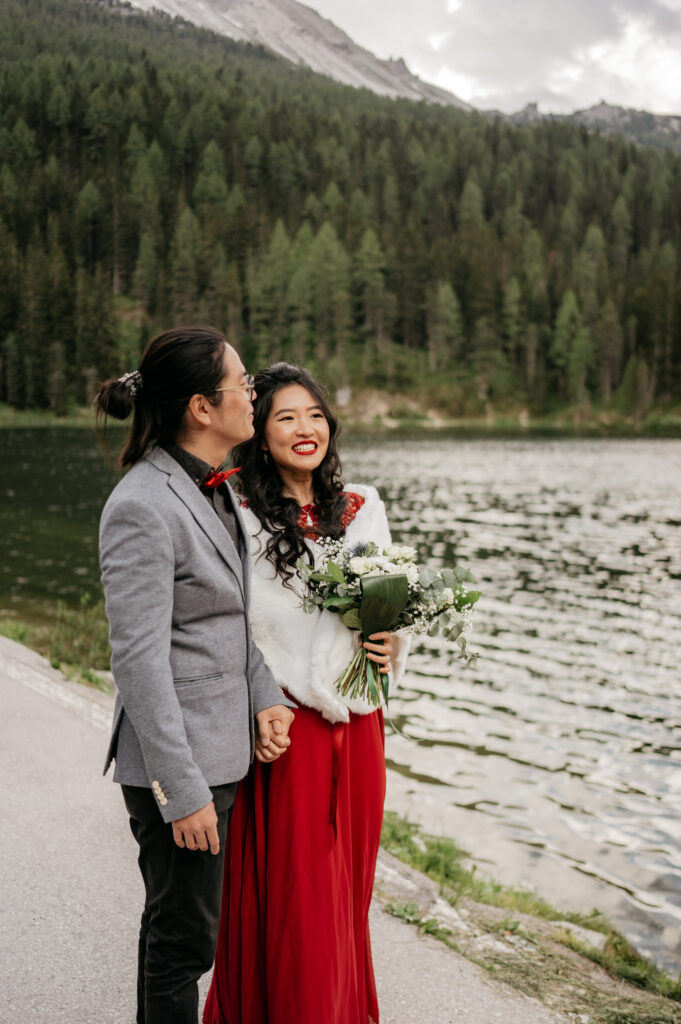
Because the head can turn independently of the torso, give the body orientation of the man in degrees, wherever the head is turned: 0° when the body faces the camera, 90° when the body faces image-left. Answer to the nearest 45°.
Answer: approximately 270°

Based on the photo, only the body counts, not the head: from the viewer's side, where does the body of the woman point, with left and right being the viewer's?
facing the viewer and to the right of the viewer

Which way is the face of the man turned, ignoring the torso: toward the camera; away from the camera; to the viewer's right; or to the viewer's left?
to the viewer's right

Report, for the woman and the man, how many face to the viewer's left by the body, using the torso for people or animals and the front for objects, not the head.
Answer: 0
